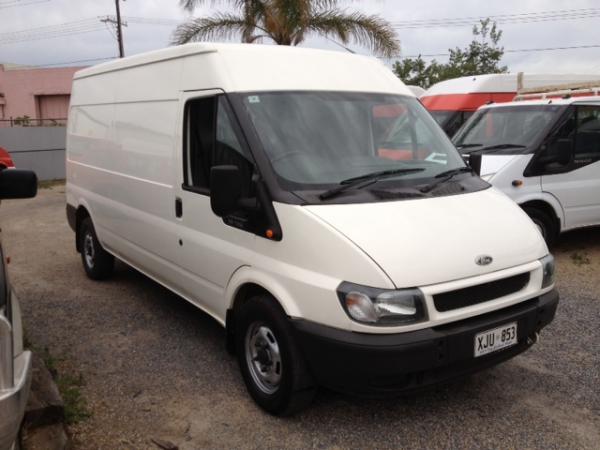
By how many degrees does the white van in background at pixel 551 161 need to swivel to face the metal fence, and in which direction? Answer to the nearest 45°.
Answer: approximately 90° to its right

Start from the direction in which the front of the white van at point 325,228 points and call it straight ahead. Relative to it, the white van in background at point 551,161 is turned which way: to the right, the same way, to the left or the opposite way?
to the right

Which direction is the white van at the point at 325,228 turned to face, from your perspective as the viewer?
facing the viewer and to the right of the viewer

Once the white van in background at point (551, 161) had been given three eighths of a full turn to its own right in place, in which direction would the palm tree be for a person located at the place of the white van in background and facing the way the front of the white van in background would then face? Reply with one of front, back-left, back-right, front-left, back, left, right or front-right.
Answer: front-left

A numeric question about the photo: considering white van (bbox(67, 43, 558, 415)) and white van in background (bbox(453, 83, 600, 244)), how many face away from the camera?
0

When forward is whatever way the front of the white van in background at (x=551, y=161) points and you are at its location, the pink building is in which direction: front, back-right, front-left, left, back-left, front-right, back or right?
right

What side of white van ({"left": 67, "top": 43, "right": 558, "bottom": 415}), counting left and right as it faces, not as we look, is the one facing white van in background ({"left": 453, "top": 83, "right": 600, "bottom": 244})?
left

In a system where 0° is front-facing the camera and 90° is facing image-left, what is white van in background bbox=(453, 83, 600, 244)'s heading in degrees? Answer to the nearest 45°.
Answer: approximately 45°

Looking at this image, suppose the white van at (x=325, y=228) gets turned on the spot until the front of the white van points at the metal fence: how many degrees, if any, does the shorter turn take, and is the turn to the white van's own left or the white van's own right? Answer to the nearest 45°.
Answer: approximately 180°
